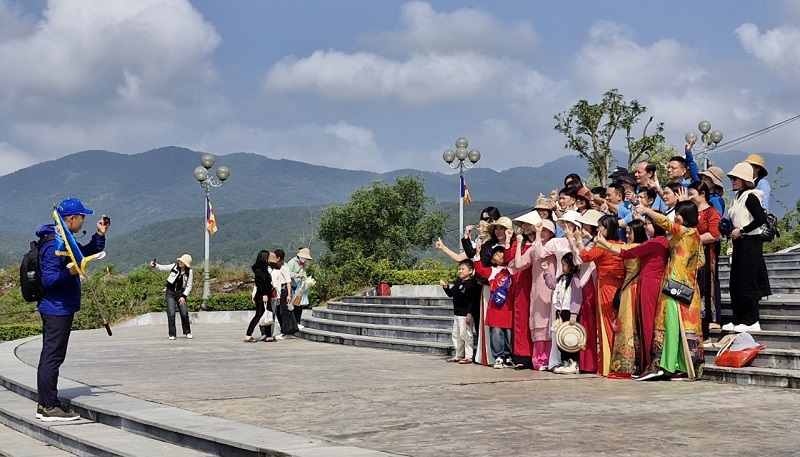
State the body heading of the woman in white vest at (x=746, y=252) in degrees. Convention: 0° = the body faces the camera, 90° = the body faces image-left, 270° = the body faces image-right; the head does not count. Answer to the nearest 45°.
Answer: approximately 90°

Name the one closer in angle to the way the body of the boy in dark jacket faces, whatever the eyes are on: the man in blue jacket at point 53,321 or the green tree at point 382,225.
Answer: the man in blue jacket

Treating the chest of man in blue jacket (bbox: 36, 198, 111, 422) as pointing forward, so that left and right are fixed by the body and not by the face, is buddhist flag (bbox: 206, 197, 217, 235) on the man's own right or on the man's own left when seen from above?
on the man's own left

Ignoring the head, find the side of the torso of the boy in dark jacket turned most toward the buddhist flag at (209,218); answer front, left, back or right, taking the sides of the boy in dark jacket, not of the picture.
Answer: right

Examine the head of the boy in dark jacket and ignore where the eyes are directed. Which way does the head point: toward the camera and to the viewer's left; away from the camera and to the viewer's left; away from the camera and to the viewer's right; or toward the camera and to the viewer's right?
toward the camera and to the viewer's left

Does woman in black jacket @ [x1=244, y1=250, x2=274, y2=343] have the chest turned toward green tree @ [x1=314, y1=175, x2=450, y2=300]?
no

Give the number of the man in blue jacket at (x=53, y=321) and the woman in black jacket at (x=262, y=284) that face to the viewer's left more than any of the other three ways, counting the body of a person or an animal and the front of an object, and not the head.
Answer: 0

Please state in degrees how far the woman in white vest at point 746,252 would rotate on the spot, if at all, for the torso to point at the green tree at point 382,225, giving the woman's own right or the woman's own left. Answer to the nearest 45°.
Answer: approximately 45° to the woman's own right

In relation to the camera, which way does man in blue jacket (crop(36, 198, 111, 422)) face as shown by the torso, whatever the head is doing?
to the viewer's right

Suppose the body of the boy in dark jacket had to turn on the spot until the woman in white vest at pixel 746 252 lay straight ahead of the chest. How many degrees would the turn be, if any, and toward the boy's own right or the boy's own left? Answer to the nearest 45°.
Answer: approximately 90° to the boy's own left

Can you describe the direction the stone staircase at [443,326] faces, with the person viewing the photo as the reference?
facing the viewer and to the left of the viewer

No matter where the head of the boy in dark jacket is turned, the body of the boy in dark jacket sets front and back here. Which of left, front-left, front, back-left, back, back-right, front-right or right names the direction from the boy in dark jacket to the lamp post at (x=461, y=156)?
back-right
